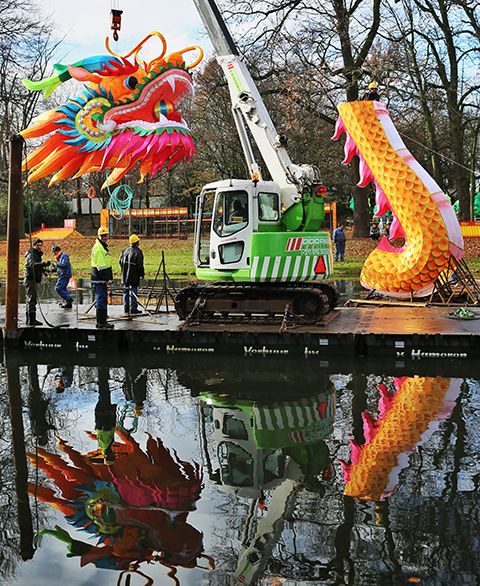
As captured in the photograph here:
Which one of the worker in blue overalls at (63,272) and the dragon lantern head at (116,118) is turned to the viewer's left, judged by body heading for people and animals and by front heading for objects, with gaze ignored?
the worker in blue overalls

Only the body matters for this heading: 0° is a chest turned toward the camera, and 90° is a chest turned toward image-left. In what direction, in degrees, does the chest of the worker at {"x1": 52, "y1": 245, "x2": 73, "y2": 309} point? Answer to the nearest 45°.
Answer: approximately 90°

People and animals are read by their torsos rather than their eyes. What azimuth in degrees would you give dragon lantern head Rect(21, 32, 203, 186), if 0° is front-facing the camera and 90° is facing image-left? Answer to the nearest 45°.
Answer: approximately 270°

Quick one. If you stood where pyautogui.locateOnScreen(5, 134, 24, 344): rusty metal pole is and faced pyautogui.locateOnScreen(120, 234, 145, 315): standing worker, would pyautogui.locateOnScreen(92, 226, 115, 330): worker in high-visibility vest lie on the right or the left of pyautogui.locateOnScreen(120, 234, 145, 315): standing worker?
right

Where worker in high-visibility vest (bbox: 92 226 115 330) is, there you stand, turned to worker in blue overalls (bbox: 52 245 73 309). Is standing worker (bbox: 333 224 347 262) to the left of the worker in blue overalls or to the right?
right

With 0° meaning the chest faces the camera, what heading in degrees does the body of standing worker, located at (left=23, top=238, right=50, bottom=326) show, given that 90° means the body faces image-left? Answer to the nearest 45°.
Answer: approximately 270°

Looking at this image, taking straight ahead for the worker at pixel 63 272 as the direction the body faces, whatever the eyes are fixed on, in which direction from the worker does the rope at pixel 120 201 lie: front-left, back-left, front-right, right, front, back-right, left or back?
back-left
